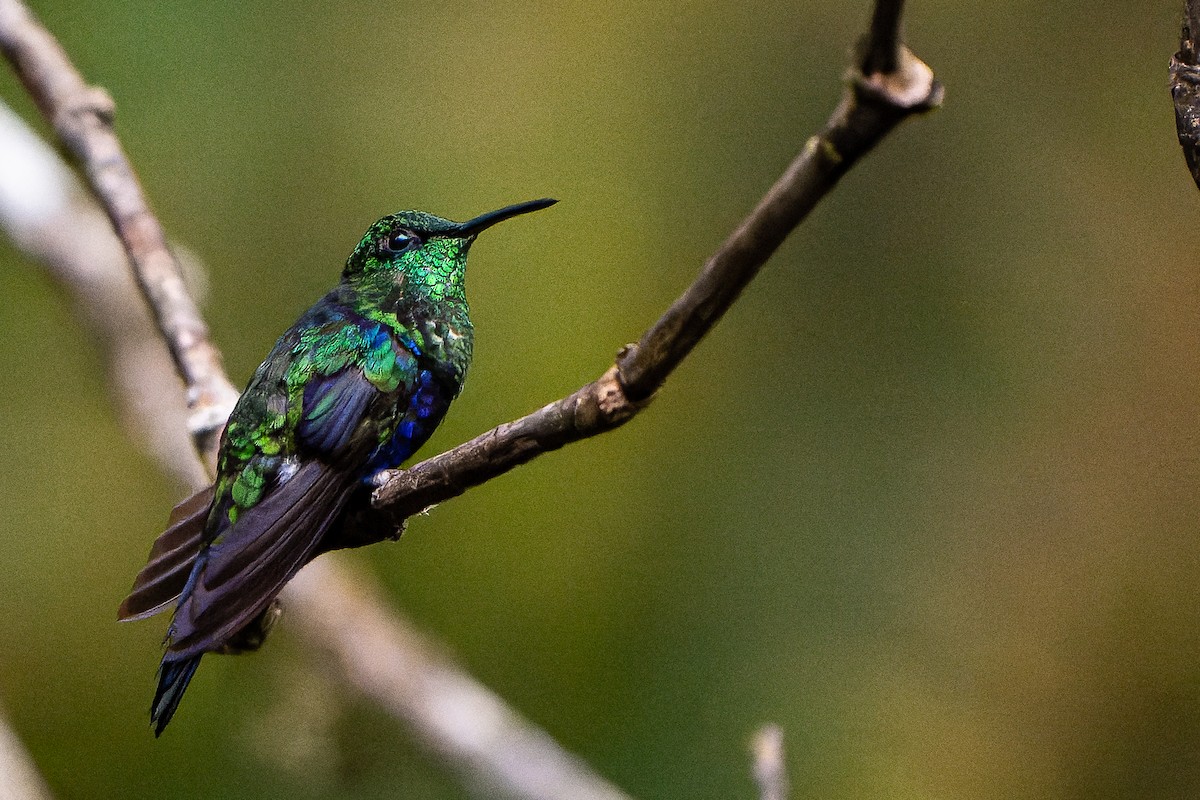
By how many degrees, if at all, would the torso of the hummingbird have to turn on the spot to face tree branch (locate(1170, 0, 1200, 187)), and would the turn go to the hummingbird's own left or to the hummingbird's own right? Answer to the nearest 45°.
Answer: approximately 45° to the hummingbird's own right

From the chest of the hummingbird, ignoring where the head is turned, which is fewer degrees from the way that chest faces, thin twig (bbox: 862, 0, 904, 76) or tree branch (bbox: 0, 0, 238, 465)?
the thin twig

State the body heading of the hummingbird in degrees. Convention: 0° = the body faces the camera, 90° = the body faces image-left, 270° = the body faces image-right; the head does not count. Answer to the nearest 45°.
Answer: approximately 270°

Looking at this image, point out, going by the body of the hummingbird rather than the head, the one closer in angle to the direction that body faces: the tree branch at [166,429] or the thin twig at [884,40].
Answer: the thin twig

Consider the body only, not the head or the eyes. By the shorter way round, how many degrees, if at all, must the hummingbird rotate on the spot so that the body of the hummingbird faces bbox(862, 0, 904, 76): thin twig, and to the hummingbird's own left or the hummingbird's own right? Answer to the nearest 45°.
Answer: approximately 45° to the hummingbird's own right
